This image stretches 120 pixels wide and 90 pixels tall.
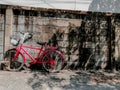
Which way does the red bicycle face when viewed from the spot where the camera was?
facing to the left of the viewer
